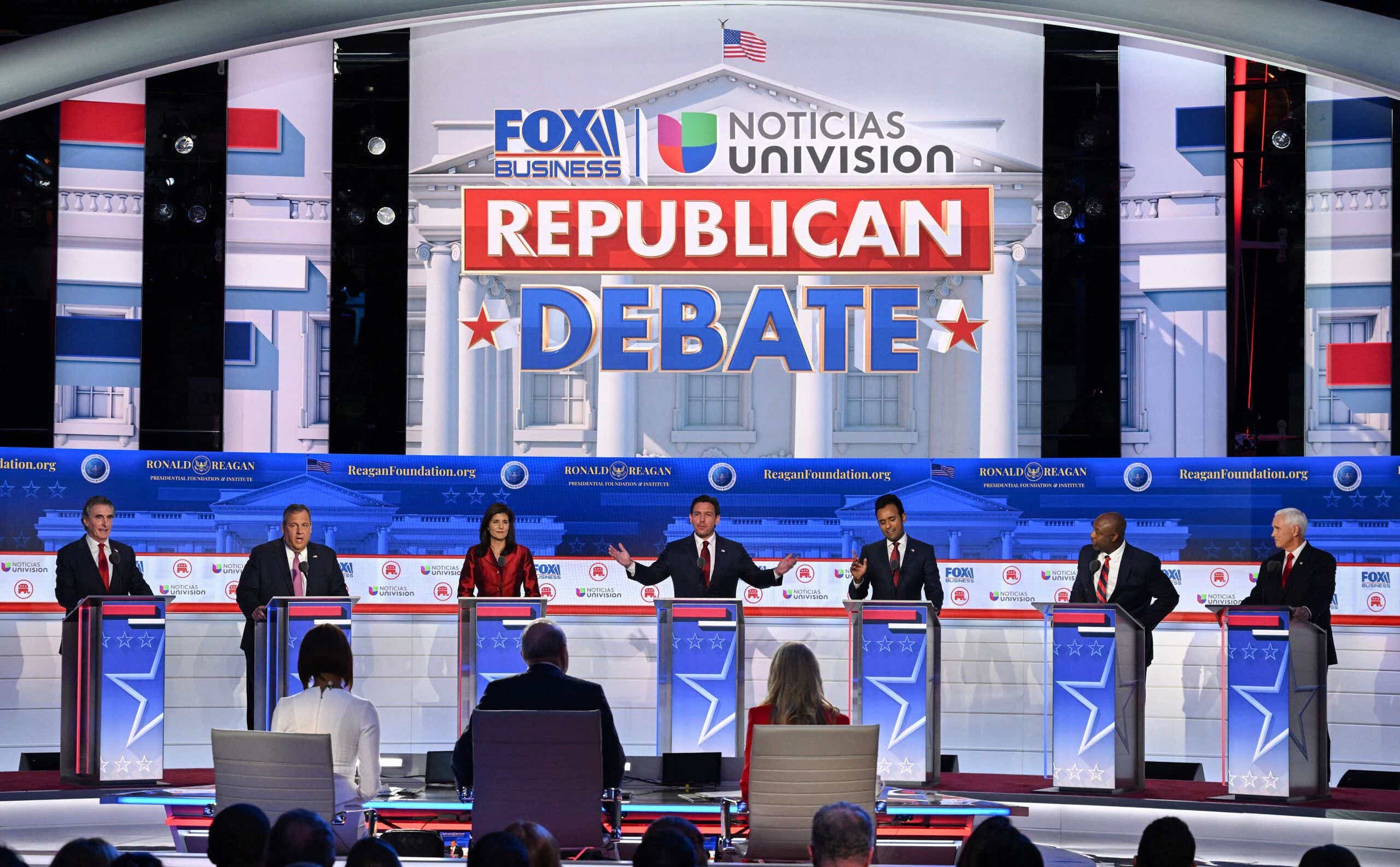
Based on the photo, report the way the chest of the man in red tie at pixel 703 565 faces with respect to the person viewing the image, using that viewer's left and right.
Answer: facing the viewer

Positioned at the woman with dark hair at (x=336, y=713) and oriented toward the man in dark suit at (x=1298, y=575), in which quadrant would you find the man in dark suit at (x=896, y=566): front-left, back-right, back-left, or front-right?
front-left

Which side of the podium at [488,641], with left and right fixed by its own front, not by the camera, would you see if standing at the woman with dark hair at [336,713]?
front

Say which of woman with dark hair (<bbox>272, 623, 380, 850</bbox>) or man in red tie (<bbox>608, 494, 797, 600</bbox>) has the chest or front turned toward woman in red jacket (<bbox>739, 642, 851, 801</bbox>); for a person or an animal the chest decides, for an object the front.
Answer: the man in red tie

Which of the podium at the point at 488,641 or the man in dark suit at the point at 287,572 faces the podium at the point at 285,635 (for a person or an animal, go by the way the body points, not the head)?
the man in dark suit

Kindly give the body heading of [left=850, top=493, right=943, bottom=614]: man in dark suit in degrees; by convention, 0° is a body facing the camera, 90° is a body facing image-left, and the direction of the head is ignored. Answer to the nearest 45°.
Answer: approximately 0°

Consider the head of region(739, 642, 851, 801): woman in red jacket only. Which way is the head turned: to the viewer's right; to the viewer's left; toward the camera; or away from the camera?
away from the camera

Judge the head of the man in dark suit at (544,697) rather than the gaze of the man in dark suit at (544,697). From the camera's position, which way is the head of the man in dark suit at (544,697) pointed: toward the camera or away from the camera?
away from the camera

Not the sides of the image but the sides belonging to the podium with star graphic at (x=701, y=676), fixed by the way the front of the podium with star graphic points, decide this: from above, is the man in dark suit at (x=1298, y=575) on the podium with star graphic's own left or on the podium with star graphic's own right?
on the podium with star graphic's own left

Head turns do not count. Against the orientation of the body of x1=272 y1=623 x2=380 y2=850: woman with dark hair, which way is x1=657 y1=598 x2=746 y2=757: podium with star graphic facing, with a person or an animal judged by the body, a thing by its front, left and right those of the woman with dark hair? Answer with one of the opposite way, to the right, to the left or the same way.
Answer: the opposite way

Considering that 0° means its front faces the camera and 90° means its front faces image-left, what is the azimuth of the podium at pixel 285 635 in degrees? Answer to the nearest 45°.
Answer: approximately 315°

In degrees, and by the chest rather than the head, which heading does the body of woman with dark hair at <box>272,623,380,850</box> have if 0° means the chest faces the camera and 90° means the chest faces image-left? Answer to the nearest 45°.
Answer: approximately 180°

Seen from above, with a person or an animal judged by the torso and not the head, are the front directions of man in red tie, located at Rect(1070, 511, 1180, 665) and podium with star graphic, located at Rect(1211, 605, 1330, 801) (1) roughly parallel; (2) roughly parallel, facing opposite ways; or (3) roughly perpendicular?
roughly parallel

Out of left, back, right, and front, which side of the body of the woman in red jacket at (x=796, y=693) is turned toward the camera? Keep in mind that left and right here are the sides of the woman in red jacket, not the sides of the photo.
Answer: back

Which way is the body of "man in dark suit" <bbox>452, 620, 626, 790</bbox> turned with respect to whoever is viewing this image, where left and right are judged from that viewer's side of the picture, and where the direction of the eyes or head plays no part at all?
facing away from the viewer

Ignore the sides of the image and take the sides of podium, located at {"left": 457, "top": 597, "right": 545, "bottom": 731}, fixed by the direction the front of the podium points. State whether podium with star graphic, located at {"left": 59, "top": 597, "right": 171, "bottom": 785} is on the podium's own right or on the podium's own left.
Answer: on the podium's own right

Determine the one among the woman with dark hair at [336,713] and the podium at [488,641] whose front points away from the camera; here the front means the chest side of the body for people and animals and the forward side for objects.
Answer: the woman with dark hair

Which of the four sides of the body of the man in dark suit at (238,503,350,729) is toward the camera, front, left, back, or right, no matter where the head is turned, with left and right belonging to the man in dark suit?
front

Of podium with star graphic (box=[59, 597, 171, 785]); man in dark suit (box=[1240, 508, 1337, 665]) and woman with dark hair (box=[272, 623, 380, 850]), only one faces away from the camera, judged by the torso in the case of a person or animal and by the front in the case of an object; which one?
the woman with dark hair
